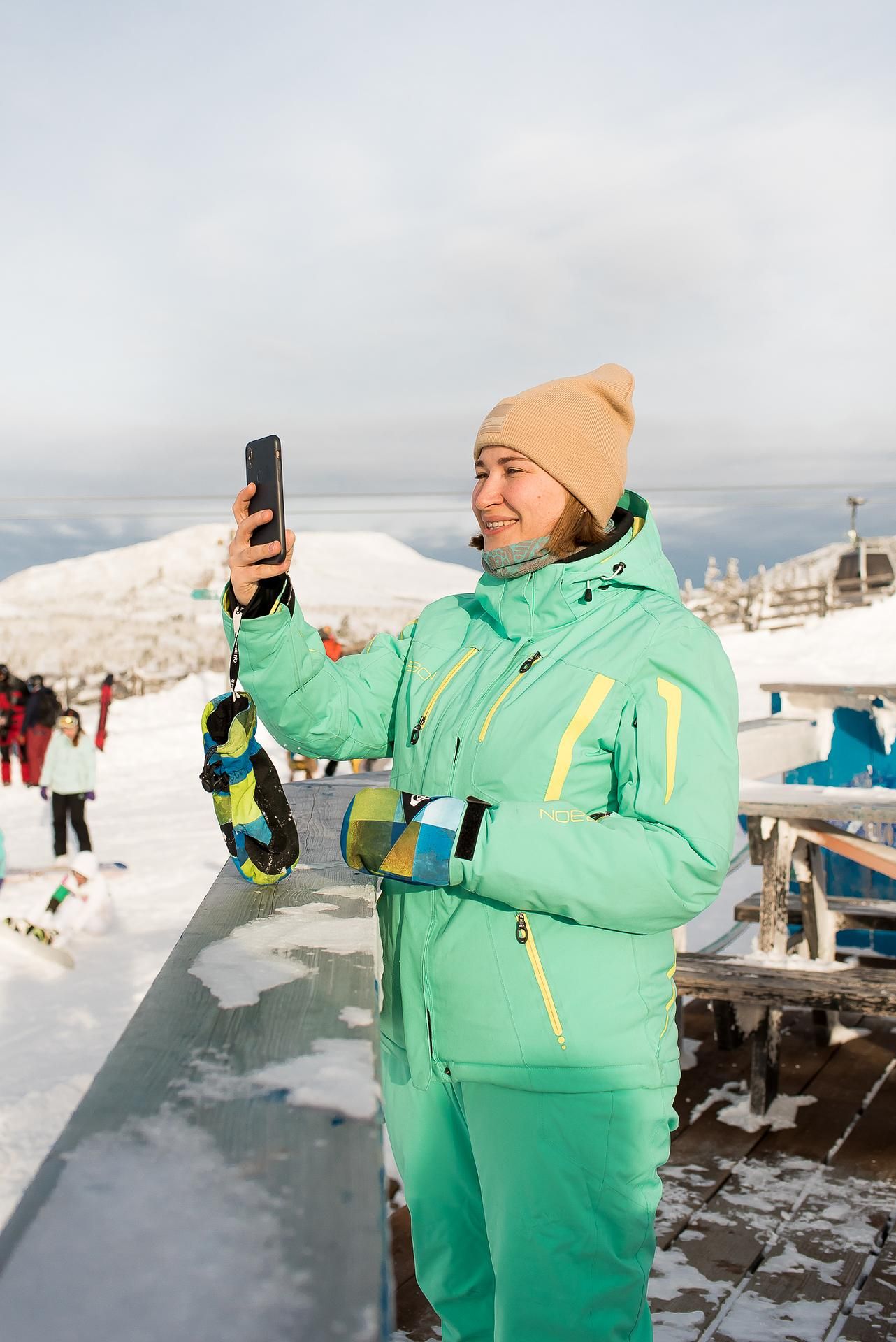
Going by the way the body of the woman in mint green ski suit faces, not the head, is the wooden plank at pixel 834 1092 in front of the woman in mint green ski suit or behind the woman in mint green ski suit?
behind

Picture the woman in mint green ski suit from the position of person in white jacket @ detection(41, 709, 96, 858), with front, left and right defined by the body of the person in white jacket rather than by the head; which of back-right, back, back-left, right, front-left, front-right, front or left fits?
front

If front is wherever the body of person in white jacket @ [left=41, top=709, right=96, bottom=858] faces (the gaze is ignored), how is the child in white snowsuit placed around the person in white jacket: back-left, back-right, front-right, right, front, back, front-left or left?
front

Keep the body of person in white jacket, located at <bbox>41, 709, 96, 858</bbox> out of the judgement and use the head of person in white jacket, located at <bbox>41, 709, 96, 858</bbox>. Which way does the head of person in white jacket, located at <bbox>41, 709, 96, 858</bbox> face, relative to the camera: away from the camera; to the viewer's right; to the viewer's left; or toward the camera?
toward the camera

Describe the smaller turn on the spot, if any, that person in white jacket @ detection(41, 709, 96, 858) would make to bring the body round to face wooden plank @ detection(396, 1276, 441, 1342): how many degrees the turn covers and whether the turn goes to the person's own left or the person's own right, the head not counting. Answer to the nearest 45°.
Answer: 0° — they already face it

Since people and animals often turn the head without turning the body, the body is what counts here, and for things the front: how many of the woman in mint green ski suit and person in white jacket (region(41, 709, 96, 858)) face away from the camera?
0

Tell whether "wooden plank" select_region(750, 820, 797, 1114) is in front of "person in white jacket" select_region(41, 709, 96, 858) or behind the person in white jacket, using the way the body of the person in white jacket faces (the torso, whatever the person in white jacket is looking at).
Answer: in front

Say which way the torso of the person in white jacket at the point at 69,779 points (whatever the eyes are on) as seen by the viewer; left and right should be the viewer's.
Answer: facing the viewer

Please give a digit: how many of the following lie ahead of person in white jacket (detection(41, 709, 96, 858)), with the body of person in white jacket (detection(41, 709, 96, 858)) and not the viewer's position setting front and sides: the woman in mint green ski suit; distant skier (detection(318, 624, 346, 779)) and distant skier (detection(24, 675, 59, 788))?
1

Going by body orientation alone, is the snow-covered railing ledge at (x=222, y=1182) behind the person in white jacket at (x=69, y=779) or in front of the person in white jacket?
in front

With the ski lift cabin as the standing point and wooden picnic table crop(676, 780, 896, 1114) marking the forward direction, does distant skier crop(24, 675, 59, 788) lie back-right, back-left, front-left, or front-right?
front-right

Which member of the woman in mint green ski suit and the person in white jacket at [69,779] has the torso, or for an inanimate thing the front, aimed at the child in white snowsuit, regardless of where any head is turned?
the person in white jacket

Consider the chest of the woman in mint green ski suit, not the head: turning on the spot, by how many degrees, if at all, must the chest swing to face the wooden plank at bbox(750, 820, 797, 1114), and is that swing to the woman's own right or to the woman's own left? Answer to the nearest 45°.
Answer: approximately 135° to the woman's own right

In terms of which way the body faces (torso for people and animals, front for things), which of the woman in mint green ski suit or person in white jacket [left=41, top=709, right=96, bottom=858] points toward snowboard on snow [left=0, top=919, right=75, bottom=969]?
the person in white jacket

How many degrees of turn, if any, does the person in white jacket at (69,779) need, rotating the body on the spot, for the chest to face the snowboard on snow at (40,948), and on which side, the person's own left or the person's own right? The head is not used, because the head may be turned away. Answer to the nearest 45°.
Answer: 0° — they already face it
